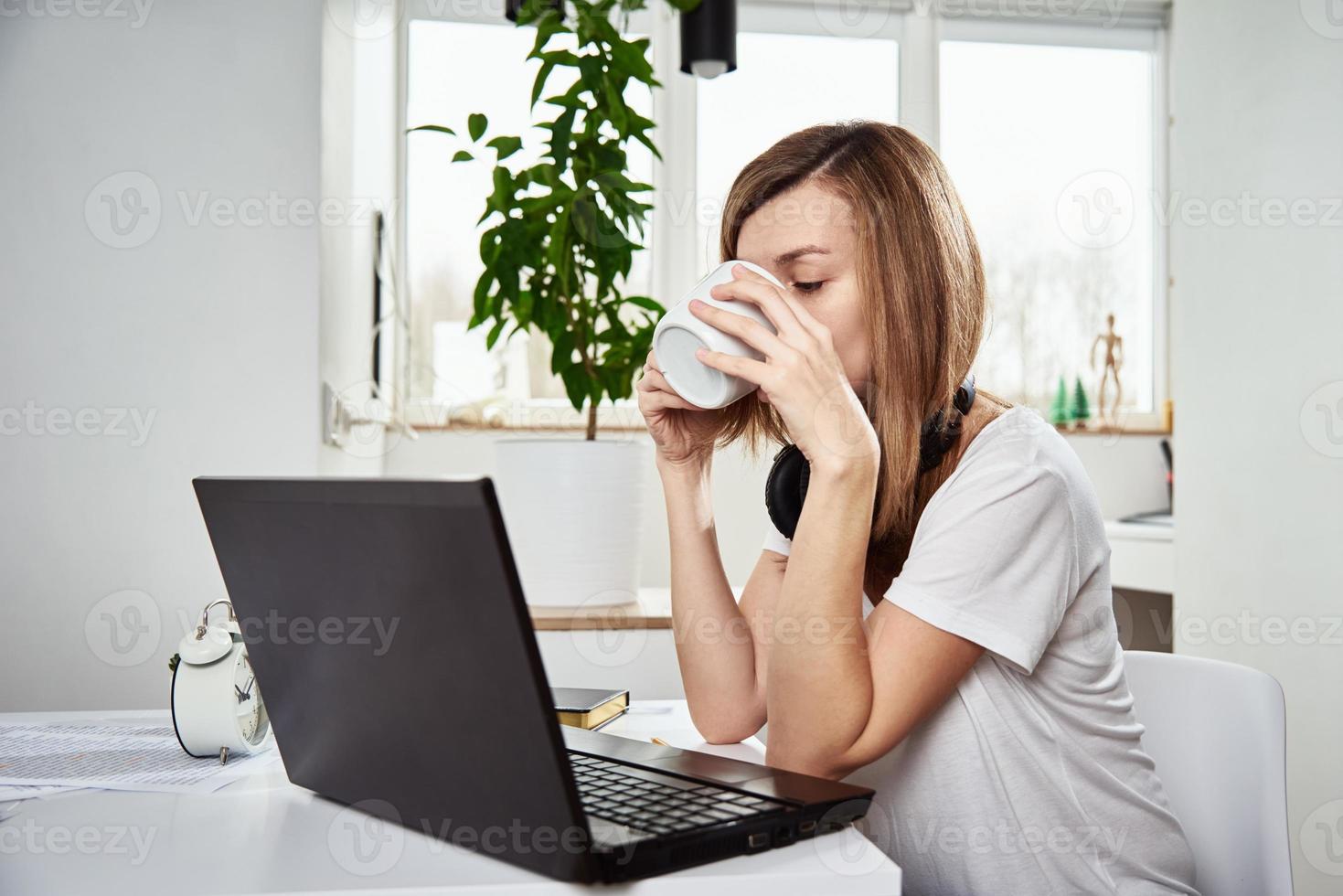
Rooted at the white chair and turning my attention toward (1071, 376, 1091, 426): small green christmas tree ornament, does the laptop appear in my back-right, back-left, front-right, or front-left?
back-left

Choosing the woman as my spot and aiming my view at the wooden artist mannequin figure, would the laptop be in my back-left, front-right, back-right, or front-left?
back-left

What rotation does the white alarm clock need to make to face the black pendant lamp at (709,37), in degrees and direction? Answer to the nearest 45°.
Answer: approximately 45° to its left

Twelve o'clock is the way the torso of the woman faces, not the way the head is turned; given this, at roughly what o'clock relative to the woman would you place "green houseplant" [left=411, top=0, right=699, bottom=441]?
The green houseplant is roughly at 2 o'clock from the woman.

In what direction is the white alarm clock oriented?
to the viewer's right

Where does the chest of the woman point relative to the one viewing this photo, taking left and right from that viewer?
facing to the left of the viewer

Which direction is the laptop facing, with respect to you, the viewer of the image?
facing away from the viewer and to the right of the viewer

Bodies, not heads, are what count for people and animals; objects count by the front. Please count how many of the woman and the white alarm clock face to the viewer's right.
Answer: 1

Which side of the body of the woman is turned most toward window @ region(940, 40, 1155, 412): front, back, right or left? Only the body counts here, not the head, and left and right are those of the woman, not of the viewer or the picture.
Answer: right

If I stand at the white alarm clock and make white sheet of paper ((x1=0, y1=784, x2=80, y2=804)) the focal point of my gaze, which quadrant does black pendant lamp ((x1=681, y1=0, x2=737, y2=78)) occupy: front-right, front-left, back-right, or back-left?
back-right

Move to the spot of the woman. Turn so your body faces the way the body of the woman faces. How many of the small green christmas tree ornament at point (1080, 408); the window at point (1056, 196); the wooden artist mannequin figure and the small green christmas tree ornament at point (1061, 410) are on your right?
4

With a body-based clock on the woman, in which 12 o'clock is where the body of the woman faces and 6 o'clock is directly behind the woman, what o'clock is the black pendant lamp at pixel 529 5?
The black pendant lamp is roughly at 2 o'clock from the woman.
